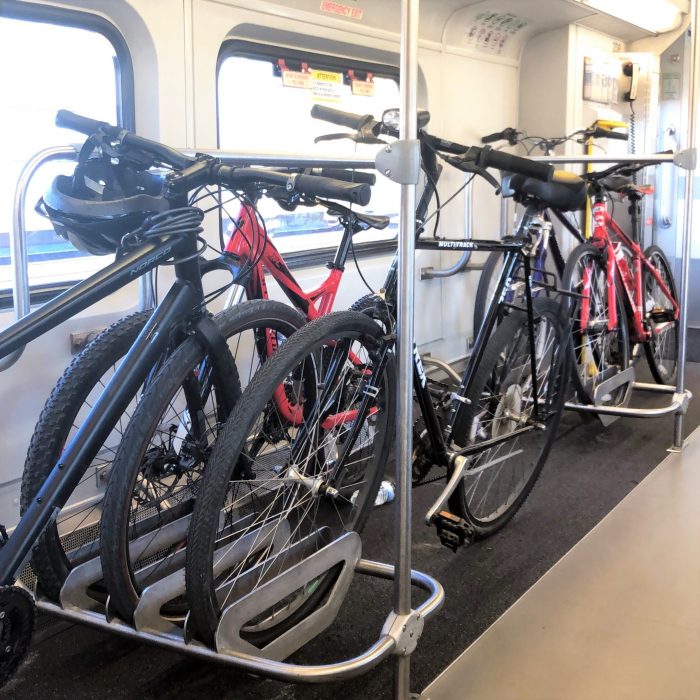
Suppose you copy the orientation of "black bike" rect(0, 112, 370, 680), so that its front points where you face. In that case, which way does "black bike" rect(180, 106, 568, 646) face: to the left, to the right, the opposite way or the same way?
the opposite way

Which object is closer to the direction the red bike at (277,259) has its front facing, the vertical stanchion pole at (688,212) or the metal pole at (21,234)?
the metal pole

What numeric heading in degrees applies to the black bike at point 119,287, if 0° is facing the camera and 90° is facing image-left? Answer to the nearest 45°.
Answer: approximately 225°

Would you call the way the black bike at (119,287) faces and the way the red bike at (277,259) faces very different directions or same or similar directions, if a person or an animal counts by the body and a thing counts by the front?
very different directions

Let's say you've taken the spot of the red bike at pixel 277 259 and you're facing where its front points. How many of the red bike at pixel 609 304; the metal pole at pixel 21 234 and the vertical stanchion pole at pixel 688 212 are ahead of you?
1

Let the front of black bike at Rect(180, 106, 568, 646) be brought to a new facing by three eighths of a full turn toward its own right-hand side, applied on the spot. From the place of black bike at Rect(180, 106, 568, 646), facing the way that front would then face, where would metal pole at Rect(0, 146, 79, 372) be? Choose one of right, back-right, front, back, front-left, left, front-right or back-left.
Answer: left

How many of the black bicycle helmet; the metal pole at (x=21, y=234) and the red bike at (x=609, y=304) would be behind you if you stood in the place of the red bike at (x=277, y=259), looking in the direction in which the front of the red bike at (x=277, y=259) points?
1

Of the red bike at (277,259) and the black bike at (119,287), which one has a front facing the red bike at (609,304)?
the black bike

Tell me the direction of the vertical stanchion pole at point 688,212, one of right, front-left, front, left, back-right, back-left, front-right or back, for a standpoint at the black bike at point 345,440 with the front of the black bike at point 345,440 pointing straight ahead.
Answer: back
